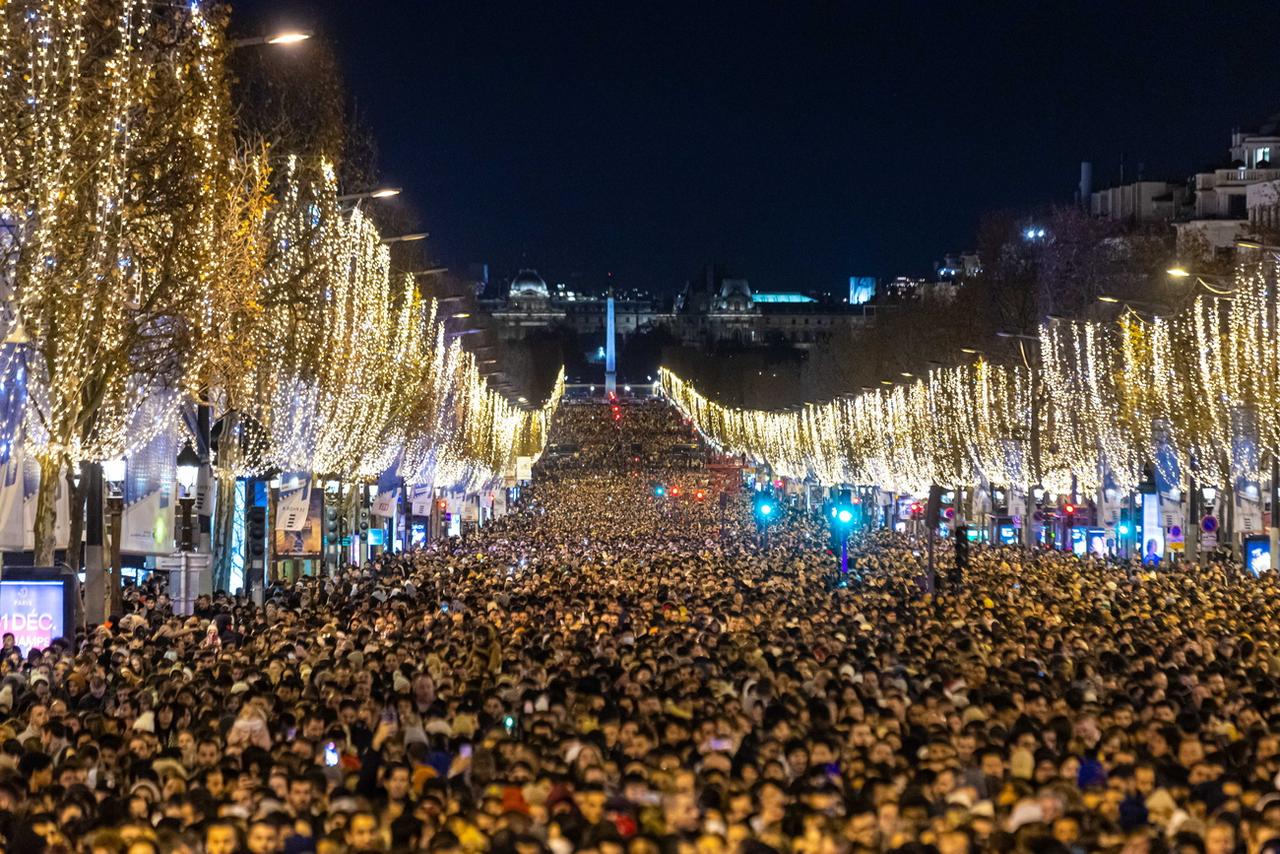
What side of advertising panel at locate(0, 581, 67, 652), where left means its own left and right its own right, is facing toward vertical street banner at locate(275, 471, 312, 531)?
back

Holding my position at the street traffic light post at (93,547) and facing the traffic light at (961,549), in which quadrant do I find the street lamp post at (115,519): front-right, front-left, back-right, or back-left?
front-left

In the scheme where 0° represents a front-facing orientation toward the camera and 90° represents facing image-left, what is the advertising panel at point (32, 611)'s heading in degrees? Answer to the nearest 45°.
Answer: approximately 0°

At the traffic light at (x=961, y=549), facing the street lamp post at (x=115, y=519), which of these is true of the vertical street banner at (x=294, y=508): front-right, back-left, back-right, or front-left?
front-right

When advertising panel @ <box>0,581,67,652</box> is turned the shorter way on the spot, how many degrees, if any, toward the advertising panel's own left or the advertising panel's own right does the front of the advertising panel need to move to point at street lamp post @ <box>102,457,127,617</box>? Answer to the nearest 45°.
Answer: approximately 180°

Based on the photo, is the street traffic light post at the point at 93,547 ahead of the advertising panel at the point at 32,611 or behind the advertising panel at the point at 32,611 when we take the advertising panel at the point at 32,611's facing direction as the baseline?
behind

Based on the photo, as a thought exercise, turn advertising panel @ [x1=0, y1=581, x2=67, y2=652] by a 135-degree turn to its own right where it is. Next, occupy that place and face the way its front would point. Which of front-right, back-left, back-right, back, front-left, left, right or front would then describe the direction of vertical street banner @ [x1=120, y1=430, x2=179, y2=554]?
front-right

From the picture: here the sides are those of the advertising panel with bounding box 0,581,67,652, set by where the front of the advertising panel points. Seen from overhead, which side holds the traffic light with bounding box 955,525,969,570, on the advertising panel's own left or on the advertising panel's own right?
on the advertising panel's own left
